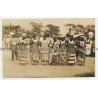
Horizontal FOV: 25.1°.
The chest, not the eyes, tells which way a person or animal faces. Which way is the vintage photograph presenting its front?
toward the camera
